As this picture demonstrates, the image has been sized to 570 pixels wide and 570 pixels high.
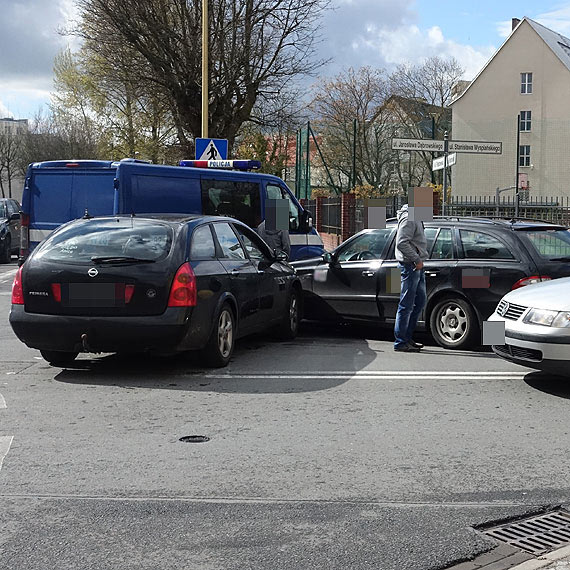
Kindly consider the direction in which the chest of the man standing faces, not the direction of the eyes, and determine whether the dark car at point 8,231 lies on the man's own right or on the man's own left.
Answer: on the man's own left

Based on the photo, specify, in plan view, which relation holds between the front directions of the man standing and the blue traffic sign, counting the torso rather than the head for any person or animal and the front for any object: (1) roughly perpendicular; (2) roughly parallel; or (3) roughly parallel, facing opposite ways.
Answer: roughly perpendicular

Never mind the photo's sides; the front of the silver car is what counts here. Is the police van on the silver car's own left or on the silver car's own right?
on the silver car's own right

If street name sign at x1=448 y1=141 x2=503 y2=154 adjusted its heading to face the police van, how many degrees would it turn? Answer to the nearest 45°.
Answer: approximately 45° to its right

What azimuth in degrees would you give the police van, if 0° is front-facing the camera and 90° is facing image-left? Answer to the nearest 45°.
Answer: approximately 225°

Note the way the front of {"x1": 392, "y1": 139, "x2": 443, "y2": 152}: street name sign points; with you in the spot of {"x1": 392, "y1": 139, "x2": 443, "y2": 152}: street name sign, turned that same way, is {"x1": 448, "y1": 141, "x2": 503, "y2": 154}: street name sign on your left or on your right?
on your left

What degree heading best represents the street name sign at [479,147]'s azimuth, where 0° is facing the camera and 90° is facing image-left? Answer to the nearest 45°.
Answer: approximately 0°

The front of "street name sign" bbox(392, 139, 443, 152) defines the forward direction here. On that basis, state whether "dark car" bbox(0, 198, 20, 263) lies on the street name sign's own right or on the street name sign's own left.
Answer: on the street name sign's own right

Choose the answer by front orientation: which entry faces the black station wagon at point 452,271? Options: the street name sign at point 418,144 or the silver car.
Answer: the street name sign
